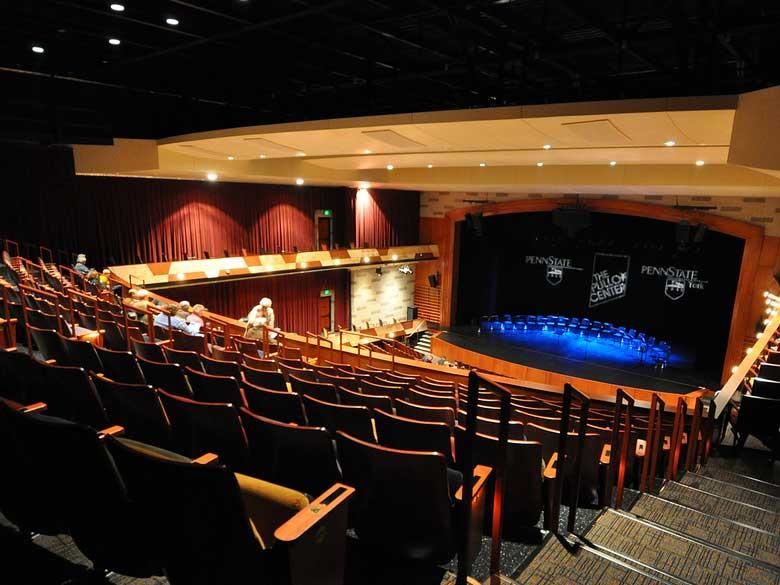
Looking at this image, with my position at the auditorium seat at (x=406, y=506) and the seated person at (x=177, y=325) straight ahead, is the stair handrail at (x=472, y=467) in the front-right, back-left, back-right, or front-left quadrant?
back-right

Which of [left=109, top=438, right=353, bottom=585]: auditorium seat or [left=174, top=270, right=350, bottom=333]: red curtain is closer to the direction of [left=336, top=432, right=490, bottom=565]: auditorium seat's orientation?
the red curtain

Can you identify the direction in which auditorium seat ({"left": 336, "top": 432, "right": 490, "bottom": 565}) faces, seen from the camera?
facing away from the viewer and to the right of the viewer

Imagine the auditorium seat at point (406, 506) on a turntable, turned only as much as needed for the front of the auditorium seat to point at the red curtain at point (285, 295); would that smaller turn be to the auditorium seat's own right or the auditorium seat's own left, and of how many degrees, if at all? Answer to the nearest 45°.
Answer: approximately 45° to the auditorium seat's own left

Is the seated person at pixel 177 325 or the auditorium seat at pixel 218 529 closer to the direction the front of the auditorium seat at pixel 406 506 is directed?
the seated person

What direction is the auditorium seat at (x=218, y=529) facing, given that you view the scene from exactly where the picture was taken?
facing away from the viewer and to the right of the viewer

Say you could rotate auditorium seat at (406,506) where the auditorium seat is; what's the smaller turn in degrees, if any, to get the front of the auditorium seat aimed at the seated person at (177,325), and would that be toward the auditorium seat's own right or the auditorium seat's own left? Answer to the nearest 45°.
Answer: approximately 90° to the auditorium seat's own left

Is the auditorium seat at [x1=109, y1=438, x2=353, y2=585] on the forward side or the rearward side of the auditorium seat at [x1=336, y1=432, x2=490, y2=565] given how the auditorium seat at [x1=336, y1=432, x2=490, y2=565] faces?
on the rearward side

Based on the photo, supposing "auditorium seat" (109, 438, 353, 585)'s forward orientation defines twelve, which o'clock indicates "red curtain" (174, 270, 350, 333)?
The red curtain is roughly at 11 o'clock from the auditorium seat.
